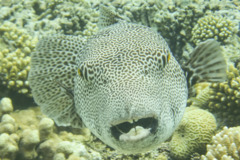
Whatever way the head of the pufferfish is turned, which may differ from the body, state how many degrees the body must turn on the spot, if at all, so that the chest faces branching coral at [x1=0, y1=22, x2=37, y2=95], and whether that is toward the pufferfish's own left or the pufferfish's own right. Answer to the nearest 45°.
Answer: approximately 135° to the pufferfish's own right

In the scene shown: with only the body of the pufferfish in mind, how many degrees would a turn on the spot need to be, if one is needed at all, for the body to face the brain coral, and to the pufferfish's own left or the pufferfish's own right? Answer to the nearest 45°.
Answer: approximately 135° to the pufferfish's own left

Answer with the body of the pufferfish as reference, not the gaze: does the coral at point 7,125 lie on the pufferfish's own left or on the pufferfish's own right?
on the pufferfish's own right

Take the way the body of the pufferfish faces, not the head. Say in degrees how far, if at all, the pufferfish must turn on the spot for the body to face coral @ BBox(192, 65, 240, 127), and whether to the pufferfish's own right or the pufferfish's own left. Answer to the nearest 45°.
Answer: approximately 135° to the pufferfish's own left

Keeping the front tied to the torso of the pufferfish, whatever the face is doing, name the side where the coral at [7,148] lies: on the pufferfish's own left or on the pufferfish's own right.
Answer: on the pufferfish's own right

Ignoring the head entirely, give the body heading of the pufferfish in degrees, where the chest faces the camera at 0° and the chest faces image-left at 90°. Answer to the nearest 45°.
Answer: approximately 0°
